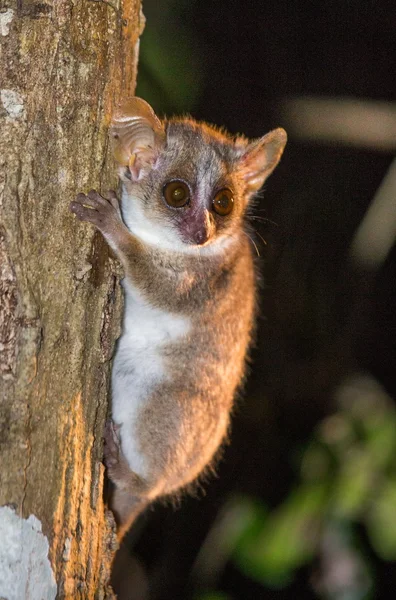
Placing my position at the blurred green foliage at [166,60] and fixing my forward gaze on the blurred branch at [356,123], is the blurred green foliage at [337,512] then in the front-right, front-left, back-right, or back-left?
front-right

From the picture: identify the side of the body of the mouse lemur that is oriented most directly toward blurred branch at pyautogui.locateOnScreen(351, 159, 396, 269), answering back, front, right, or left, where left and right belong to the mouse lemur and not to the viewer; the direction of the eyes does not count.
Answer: back

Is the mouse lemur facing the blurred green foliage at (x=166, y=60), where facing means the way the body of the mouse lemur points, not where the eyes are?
no

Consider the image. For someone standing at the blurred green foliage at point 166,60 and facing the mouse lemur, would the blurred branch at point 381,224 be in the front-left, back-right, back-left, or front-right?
front-left

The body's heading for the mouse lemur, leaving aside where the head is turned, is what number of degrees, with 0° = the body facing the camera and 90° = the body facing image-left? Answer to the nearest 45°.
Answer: approximately 45°

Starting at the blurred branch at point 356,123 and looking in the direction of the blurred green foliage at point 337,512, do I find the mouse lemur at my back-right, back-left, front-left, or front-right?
front-right

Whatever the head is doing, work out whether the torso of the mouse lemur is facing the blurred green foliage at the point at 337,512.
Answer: no

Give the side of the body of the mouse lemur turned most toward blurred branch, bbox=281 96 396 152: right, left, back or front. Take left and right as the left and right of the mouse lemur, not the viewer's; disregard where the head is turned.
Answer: back
